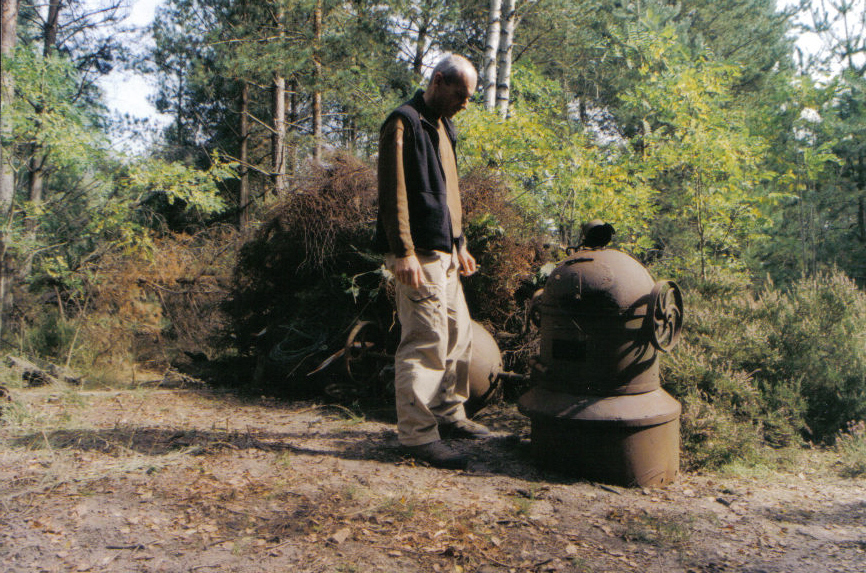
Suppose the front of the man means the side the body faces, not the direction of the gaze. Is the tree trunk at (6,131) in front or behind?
behind

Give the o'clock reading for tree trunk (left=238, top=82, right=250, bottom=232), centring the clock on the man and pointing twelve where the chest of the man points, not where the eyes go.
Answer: The tree trunk is roughly at 7 o'clock from the man.

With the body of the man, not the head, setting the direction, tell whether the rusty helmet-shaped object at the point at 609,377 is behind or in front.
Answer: in front

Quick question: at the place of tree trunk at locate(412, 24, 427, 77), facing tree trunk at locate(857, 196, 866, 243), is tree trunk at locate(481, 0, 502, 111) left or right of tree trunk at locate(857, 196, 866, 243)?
right

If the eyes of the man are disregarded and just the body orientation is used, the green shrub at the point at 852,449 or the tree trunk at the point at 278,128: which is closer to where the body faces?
the green shrub

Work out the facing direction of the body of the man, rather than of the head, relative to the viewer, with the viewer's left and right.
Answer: facing the viewer and to the right of the viewer

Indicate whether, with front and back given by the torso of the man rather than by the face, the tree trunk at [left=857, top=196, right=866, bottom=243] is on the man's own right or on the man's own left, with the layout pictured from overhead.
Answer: on the man's own left

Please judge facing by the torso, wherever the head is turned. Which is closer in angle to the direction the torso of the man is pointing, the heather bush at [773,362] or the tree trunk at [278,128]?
the heather bush

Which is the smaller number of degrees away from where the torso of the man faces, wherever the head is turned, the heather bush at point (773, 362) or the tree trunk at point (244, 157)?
the heather bush

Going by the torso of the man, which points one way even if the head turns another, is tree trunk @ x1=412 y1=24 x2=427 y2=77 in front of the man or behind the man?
behind

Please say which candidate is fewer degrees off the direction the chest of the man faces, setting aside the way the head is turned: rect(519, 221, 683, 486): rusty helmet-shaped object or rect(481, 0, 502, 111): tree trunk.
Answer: the rusty helmet-shaped object
